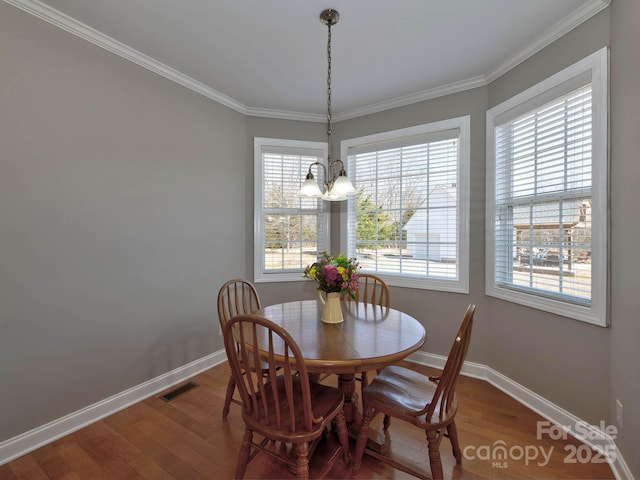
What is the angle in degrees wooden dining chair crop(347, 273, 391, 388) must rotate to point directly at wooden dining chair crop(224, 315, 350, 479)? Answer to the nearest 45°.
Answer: approximately 45° to its left

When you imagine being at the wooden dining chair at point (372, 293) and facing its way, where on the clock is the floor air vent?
The floor air vent is roughly at 1 o'clock from the wooden dining chair.

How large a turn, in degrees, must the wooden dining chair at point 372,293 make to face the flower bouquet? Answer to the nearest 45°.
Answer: approximately 45° to its left

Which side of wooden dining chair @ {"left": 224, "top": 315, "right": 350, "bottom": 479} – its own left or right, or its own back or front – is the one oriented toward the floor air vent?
left

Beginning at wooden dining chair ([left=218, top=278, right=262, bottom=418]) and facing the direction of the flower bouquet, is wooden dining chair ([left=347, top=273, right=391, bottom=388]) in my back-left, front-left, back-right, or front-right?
front-left

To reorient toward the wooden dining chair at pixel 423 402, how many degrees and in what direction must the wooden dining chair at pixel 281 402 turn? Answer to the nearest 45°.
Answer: approximately 45° to its right

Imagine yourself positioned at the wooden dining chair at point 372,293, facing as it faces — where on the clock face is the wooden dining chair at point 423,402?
the wooden dining chair at point 423,402 is roughly at 10 o'clock from the wooden dining chair at point 372,293.

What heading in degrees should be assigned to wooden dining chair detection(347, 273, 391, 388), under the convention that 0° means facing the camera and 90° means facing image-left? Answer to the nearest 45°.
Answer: approximately 45°

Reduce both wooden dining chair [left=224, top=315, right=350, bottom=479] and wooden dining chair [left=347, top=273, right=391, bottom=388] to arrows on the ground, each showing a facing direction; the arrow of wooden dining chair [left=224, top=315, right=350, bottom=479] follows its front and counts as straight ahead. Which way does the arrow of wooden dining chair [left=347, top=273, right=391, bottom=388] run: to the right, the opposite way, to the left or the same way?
the opposite way

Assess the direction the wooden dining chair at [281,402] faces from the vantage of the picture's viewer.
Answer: facing away from the viewer and to the right of the viewer

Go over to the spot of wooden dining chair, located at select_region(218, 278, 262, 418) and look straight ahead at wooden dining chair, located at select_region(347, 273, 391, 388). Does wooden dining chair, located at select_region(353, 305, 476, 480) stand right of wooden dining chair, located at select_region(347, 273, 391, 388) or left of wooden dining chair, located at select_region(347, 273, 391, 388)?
right
